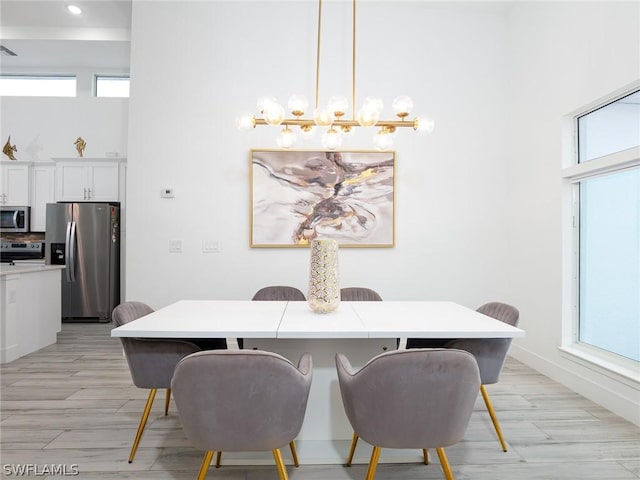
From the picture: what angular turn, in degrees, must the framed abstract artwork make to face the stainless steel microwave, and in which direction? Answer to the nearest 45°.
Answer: approximately 90° to its right

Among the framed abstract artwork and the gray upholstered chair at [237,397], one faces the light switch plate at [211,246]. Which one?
the gray upholstered chair

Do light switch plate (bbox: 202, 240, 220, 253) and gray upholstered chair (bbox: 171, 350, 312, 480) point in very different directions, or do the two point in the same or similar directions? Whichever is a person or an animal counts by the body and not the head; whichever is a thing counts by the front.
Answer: very different directions

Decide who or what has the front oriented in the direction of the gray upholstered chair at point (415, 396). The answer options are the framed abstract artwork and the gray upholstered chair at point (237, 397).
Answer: the framed abstract artwork

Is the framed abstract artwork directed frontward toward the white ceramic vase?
yes

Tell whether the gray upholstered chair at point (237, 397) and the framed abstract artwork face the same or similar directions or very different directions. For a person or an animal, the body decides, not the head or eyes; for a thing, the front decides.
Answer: very different directions

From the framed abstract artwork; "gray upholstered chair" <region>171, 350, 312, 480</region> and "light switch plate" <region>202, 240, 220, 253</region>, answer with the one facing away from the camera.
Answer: the gray upholstered chair

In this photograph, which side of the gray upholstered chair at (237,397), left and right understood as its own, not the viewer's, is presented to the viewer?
back

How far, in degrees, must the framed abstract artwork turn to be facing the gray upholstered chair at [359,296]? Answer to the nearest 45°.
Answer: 0° — it already faces it

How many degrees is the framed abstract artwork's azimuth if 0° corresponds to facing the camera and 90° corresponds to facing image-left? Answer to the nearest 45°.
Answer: approximately 0°

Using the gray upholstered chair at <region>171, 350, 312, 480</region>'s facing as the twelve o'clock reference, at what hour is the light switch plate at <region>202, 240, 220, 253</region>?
The light switch plate is roughly at 12 o'clock from the gray upholstered chair.

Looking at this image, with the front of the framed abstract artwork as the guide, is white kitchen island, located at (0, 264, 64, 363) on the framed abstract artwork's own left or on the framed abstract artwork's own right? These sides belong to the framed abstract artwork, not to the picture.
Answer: on the framed abstract artwork's own right

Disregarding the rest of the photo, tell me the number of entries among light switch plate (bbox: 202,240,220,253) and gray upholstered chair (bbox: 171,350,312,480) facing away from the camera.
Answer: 1

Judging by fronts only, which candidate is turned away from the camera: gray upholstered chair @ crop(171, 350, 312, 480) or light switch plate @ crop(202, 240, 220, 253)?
the gray upholstered chair
